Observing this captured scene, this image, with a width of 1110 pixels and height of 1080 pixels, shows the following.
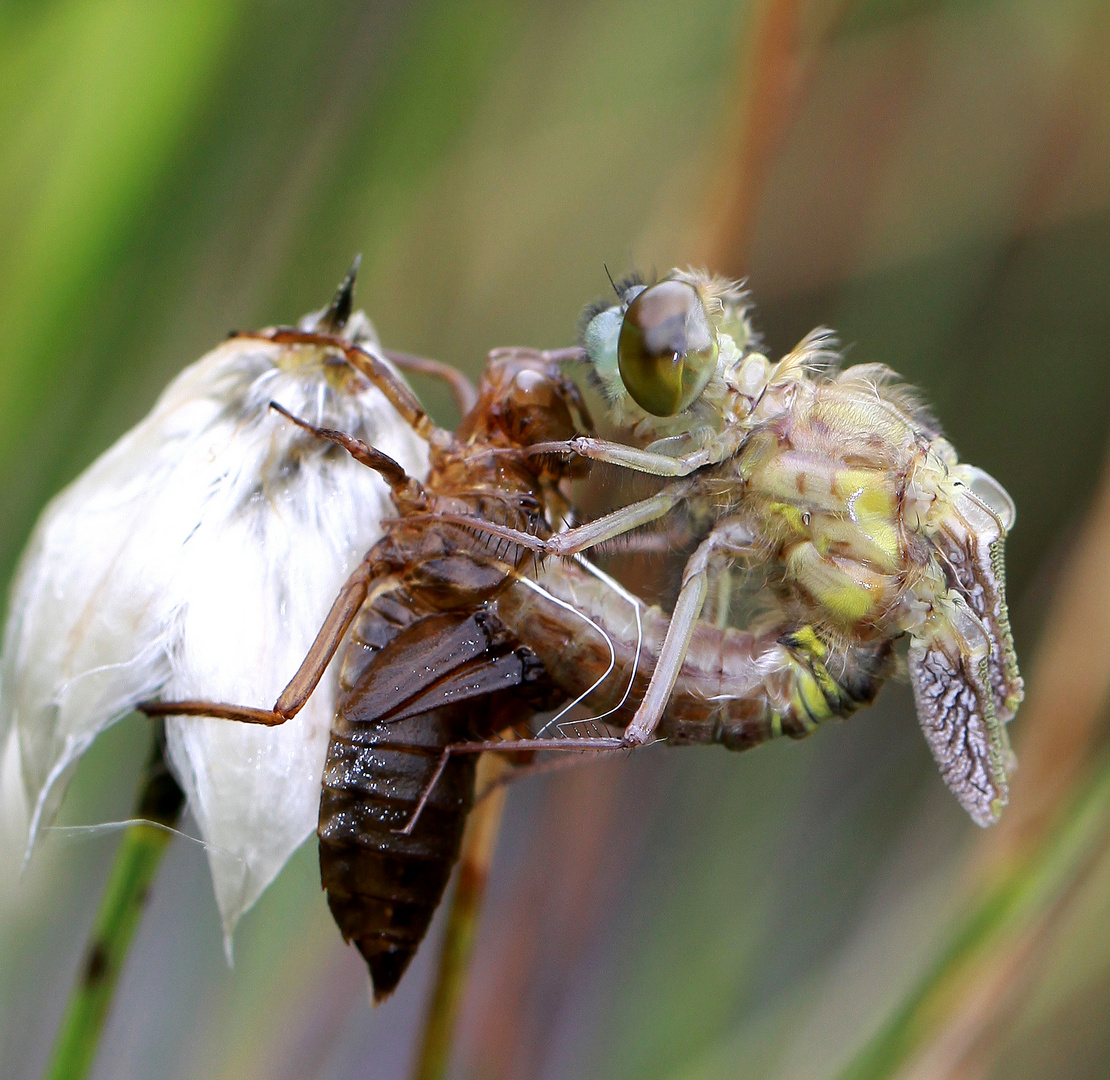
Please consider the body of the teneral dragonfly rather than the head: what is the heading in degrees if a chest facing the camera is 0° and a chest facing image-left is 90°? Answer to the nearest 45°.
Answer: approximately 90°
